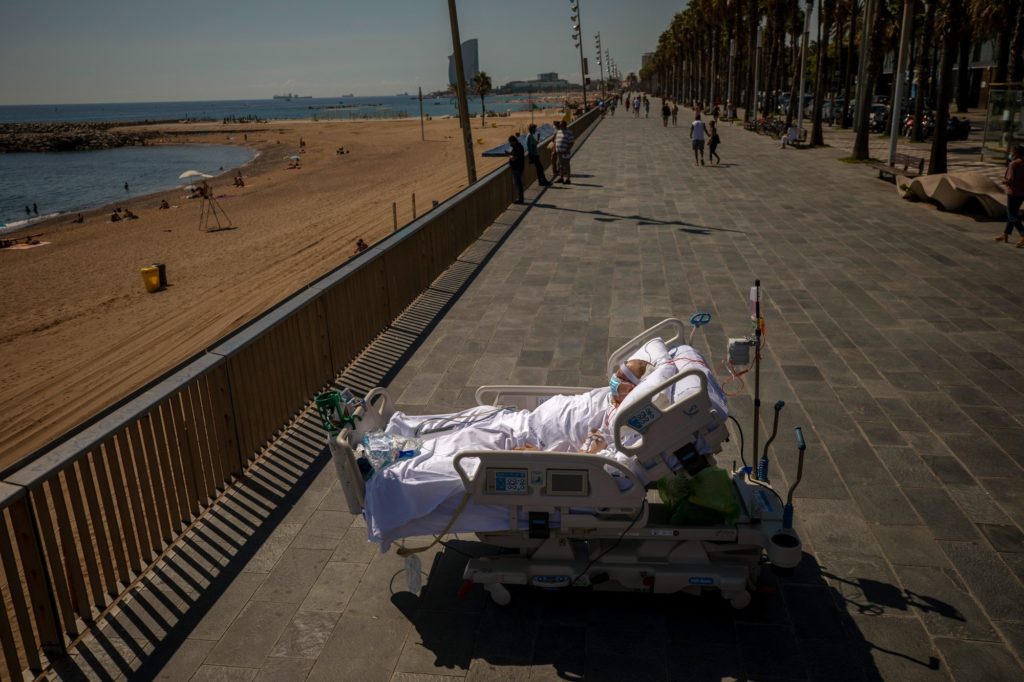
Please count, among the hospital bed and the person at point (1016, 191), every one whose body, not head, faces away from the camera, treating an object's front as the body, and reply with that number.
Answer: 0

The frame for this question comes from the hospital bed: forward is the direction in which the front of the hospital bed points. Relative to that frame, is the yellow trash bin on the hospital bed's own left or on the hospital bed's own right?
on the hospital bed's own right

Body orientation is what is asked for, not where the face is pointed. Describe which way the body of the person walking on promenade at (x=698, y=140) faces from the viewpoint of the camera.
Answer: away from the camera

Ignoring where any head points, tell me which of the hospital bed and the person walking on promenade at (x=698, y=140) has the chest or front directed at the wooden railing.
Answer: the hospital bed

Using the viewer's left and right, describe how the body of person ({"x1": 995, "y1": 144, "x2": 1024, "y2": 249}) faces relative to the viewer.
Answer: facing to the left of the viewer

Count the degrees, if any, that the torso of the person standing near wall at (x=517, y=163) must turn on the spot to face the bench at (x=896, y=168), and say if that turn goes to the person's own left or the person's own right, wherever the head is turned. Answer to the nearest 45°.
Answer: approximately 180°

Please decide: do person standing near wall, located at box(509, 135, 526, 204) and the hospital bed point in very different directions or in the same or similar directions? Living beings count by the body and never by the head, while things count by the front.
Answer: same or similar directions

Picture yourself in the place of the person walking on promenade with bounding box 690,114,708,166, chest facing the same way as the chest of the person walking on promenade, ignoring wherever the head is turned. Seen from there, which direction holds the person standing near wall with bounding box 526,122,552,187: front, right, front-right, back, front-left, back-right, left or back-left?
back-left

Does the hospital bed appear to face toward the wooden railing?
yes

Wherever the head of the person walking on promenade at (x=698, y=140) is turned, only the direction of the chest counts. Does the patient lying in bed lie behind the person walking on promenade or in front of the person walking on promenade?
behind

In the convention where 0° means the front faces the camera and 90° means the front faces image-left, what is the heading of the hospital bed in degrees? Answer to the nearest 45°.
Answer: approximately 90°

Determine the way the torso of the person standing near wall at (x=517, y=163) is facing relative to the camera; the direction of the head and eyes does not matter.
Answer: to the viewer's left

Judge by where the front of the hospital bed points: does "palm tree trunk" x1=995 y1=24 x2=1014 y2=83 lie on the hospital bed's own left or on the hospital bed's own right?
on the hospital bed's own right
